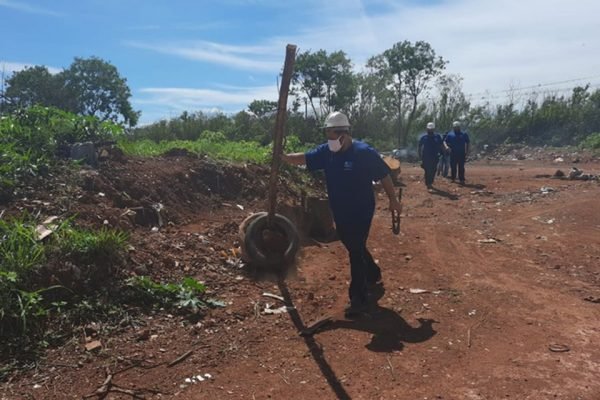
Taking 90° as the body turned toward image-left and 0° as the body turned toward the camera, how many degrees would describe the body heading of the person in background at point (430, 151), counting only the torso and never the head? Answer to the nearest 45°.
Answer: approximately 0°

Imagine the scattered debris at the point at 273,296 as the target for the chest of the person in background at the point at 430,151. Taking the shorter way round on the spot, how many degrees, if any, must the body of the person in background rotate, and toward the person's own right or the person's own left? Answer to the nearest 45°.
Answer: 0° — they already face it

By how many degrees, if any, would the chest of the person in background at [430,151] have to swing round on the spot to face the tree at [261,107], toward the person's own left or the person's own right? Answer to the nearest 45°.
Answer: approximately 135° to the person's own right

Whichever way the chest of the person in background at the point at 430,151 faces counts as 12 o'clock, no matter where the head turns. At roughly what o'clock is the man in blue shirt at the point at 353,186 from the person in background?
The man in blue shirt is roughly at 12 o'clock from the person in background.

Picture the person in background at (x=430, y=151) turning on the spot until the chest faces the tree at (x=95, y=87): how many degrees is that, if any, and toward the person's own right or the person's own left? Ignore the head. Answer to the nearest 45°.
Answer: approximately 135° to the person's own right

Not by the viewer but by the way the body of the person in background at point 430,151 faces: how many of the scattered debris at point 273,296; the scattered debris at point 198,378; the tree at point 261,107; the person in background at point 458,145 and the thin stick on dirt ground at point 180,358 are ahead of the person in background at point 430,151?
3

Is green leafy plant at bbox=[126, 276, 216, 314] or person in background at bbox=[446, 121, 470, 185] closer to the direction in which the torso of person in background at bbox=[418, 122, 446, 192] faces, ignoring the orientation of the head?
the green leafy plant

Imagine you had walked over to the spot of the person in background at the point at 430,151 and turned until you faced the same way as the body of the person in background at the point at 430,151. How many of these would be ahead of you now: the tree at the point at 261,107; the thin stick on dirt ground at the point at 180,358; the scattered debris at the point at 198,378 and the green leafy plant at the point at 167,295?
3

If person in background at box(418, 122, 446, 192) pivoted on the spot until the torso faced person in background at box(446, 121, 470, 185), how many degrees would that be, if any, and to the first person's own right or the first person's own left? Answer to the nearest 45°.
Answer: approximately 135° to the first person's own left

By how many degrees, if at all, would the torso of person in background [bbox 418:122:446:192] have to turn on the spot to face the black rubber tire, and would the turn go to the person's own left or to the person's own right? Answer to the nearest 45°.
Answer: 0° — they already face it

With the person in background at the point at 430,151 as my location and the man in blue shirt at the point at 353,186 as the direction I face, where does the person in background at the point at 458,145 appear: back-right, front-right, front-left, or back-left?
back-left

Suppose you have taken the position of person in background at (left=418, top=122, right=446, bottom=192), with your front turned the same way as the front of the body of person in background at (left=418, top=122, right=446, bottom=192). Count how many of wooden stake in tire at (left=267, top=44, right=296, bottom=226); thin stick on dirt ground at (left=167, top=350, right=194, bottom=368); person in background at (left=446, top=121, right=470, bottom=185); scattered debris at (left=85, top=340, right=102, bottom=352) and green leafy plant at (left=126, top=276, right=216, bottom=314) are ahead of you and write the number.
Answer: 4

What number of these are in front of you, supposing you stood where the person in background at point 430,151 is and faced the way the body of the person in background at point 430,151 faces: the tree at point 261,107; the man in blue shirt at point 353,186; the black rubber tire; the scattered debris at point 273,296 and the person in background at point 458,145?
3
